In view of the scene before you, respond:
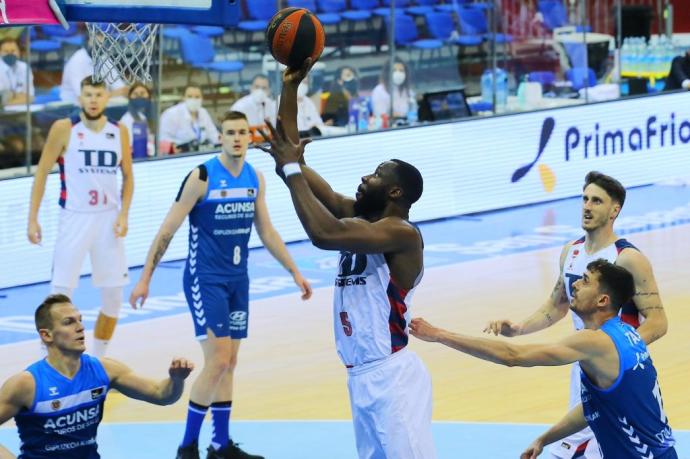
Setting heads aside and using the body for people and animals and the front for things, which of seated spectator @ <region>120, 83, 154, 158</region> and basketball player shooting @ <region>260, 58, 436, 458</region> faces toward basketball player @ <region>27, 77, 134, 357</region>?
the seated spectator

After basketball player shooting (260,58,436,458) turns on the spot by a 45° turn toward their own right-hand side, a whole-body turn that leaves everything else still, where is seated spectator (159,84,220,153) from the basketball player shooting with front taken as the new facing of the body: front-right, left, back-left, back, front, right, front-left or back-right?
right

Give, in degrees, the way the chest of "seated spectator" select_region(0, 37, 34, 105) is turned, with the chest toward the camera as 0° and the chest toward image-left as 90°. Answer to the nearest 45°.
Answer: approximately 0°

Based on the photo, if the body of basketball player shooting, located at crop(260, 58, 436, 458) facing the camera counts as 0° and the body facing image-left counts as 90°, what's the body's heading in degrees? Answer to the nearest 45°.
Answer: approximately 45°

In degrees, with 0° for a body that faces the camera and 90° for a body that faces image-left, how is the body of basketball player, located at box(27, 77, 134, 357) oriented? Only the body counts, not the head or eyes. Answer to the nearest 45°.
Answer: approximately 0°

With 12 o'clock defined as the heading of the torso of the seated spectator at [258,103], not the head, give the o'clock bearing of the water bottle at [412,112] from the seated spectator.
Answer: The water bottle is roughly at 8 o'clock from the seated spectator.

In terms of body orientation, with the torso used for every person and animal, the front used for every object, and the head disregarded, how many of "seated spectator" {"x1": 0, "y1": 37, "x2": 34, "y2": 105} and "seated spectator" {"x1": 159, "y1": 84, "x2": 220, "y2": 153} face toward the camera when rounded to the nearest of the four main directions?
2

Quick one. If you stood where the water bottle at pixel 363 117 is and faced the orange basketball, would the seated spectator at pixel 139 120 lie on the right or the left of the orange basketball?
right

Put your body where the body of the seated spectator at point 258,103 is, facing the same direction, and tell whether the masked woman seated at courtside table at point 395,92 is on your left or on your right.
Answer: on your left
